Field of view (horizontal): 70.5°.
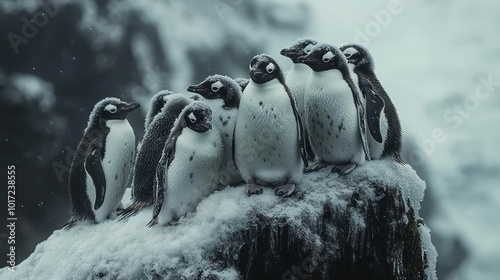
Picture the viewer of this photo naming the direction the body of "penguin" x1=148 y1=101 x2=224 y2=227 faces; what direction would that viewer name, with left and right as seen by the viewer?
facing the viewer and to the right of the viewer

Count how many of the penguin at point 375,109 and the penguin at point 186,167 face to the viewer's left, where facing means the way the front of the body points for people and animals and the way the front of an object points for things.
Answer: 1

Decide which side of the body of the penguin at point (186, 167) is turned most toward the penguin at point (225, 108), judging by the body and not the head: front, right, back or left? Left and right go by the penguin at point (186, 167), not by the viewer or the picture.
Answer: left

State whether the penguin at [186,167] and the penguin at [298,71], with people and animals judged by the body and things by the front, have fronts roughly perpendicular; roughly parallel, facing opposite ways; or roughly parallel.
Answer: roughly perpendicular

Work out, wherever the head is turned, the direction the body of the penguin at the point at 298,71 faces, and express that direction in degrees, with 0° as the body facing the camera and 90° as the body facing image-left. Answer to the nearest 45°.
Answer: approximately 45°

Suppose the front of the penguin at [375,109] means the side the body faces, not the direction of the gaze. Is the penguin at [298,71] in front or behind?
in front

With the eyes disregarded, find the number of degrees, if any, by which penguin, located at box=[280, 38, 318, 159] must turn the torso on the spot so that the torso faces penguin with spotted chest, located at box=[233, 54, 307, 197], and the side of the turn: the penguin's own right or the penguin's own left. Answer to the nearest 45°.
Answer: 0° — it already faces it

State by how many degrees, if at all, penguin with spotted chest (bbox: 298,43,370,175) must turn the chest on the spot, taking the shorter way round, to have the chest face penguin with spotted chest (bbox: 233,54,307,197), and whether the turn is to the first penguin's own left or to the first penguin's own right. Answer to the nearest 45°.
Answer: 0° — it already faces it

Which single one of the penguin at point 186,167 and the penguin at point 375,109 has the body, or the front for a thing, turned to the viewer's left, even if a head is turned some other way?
the penguin at point 375,109

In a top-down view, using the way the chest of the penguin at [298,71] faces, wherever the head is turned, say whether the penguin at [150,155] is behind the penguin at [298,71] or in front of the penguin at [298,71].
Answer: in front
